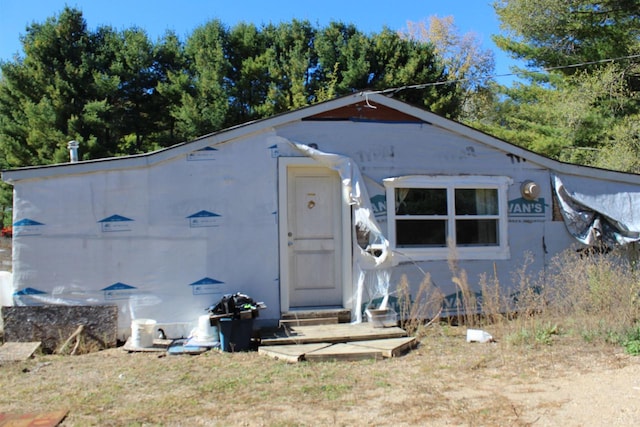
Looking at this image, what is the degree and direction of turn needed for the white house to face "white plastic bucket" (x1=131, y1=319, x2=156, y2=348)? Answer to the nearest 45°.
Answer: approximately 45° to its right

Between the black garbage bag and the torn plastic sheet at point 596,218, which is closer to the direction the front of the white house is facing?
the black garbage bag

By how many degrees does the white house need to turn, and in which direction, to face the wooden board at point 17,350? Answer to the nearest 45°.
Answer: approximately 90° to its right

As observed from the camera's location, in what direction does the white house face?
facing the viewer
